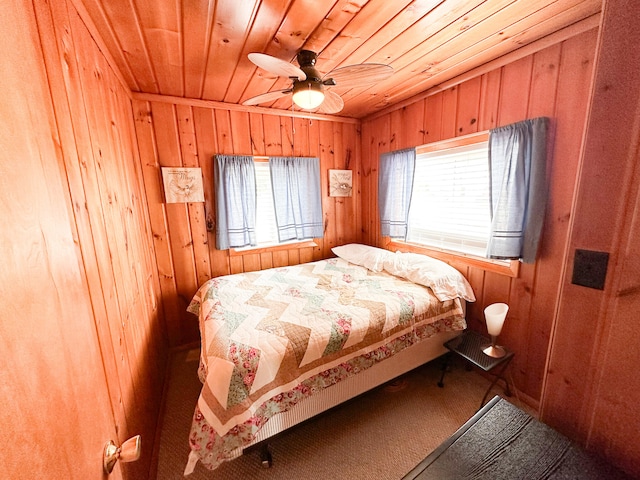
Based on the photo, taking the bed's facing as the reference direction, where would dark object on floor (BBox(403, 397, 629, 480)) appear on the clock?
The dark object on floor is roughly at 9 o'clock from the bed.

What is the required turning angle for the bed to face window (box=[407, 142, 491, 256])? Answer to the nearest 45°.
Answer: approximately 180°

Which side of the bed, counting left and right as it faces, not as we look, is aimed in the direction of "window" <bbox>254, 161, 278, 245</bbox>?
right

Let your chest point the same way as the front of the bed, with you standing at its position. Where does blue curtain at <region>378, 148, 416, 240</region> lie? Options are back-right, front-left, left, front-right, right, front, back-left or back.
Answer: back

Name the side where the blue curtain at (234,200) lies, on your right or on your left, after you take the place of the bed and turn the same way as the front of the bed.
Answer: on your right

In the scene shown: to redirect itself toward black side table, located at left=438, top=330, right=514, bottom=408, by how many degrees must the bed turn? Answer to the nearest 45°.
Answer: approximately 135° to its left

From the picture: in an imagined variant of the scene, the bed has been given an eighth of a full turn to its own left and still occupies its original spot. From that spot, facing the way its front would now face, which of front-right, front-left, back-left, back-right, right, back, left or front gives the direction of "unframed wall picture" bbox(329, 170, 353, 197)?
back

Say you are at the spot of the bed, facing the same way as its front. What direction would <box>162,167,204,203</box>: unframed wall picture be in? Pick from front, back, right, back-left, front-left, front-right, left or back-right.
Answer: right

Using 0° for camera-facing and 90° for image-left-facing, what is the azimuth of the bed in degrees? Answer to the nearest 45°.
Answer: approximately 45°
